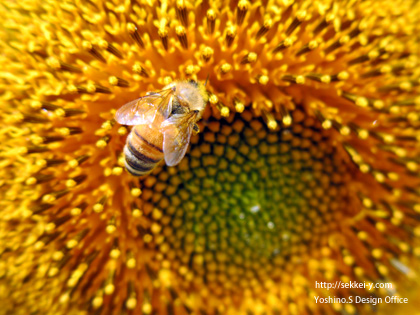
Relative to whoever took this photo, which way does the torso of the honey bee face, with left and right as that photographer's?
facing away from the viewer and to the right of the viewer

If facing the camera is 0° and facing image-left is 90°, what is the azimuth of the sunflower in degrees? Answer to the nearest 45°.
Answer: approximately 0°
